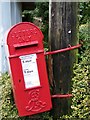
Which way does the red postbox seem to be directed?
toward the camera
